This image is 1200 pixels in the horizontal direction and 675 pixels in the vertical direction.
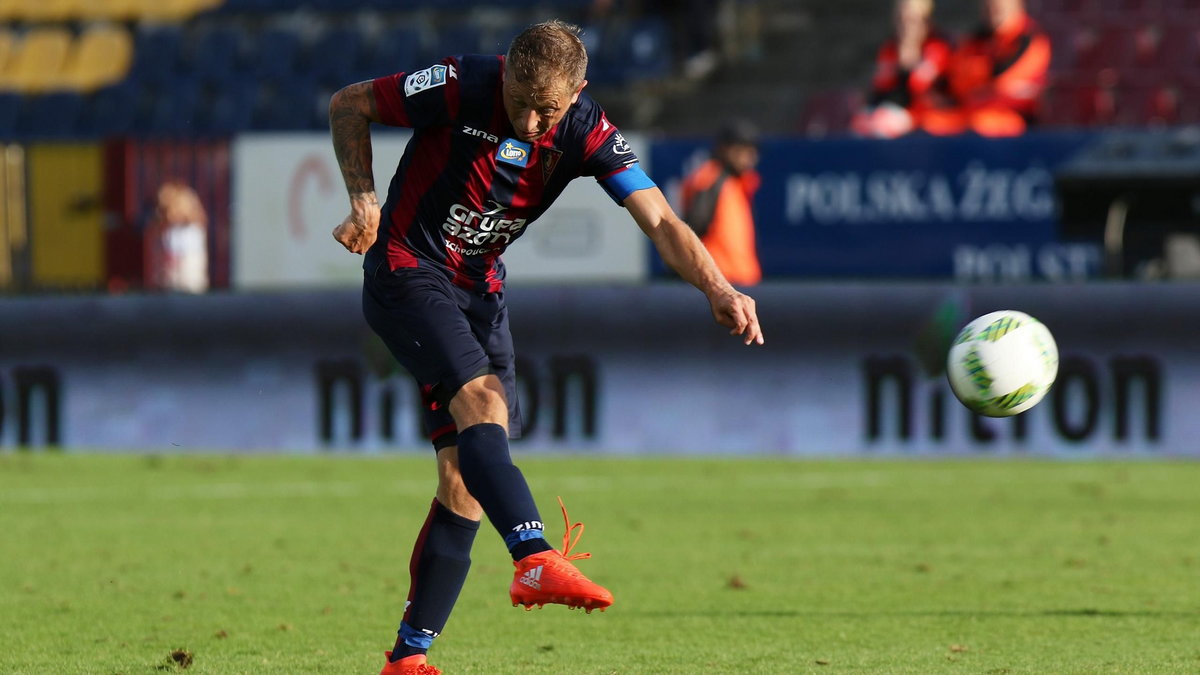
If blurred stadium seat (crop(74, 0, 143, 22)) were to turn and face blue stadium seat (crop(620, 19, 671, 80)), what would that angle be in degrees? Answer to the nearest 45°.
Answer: approximately 45° to its left

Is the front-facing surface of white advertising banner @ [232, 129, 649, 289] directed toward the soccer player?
yes

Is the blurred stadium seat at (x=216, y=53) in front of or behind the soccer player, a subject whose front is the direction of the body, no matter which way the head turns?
behind

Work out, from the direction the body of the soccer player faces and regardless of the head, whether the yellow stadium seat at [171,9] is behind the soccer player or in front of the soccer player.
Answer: behind

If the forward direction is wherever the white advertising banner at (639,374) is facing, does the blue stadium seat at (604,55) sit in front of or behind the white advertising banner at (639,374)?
behind

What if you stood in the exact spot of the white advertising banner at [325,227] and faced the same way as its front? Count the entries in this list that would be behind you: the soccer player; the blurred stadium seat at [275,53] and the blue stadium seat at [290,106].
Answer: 2

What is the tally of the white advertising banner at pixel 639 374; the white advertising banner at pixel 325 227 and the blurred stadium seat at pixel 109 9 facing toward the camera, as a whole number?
3

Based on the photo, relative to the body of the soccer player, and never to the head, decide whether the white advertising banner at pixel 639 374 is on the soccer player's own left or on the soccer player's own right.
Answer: on the soccer player's own left

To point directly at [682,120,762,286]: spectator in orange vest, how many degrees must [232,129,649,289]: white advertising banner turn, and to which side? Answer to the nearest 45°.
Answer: approximately 90° to its left

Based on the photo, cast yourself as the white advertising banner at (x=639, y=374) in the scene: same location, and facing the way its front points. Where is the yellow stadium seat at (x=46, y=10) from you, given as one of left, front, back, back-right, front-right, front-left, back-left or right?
back-right

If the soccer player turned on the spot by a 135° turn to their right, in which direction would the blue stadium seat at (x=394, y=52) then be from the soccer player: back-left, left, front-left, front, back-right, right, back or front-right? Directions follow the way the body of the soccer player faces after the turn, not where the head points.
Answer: right

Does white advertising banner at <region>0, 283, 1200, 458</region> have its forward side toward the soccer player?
yes
